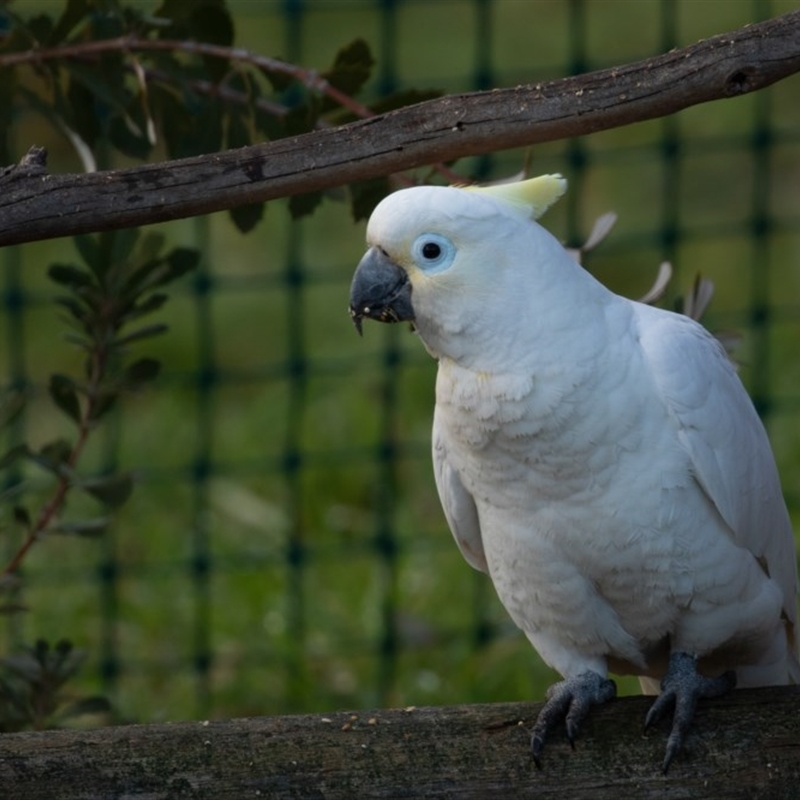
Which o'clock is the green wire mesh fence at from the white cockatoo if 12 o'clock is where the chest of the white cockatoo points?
The green wire mesh fence is roughly at 4 o'clock from the white cockatoo.

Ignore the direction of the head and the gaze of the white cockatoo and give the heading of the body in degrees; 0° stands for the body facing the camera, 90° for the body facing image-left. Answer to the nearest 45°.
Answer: approximately 45°

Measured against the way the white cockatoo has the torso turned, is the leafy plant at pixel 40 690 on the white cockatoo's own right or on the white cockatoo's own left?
on the white cockatoo's own right

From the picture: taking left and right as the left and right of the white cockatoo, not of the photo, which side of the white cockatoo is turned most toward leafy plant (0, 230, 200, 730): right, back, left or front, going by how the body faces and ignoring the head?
right
